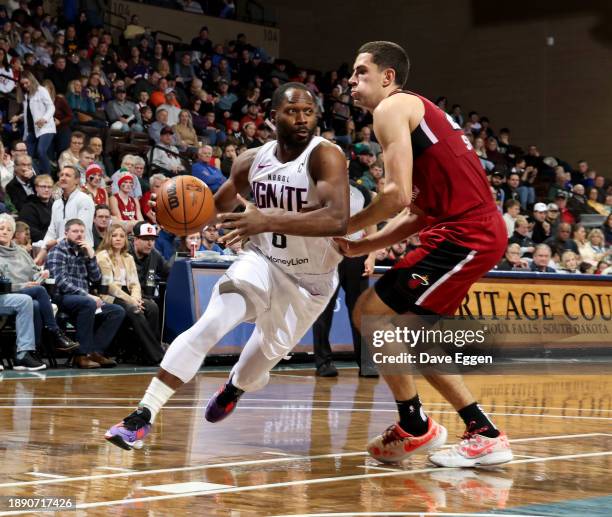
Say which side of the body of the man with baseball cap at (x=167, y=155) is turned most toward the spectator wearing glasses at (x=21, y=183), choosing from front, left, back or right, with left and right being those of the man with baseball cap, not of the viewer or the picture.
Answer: right

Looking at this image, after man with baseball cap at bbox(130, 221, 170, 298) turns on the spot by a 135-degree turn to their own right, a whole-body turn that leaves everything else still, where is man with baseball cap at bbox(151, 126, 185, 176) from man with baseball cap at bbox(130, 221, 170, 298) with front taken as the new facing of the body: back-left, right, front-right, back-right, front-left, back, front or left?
right

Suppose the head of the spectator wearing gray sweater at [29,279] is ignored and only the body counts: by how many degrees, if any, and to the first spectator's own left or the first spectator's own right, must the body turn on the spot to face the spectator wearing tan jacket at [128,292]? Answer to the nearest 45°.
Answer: approximately 90° to the first spectator's own left

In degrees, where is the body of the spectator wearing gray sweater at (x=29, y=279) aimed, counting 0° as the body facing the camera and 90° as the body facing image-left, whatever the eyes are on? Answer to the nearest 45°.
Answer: approximately 315°

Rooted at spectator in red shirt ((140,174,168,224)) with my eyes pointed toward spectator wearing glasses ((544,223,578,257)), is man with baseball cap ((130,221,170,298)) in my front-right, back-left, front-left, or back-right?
back-right

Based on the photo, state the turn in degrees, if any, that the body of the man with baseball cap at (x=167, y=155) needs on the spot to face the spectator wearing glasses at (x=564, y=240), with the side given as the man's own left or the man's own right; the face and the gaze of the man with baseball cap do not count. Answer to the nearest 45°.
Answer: approximately 45° to the man's own left

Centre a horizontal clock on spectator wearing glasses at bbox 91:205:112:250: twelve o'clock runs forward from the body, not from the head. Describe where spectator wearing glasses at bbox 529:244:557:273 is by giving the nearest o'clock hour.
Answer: spectator wearing glasses at bbox 529:244:557:273 is roughly at 10 o'clock from spectator wearing glasses at bbox 91:205:112:250.

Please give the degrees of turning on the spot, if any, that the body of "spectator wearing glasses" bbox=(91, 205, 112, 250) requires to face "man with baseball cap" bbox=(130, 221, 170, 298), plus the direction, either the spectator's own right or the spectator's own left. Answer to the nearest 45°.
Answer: approximately 45° to the spectator's own left

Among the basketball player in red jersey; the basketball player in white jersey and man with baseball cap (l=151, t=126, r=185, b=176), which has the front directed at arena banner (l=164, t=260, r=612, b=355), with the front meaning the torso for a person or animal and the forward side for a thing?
the man with baseball cap

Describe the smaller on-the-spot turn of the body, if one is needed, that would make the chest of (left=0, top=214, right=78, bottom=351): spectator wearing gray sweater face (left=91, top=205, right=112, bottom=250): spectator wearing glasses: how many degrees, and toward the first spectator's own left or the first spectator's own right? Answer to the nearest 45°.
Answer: approximately 90° to the first spectator's own left
